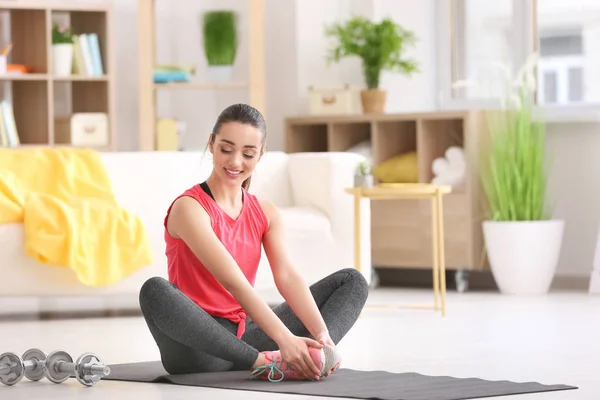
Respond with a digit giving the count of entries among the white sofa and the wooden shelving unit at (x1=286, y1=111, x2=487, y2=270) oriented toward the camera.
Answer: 2

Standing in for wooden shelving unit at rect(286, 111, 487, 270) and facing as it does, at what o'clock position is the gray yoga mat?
The gray yoga mat is roughly at 12 o'clock from the wooden shelving unit.

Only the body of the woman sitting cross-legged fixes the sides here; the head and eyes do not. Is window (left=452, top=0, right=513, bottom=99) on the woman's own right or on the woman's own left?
on the woman's own left

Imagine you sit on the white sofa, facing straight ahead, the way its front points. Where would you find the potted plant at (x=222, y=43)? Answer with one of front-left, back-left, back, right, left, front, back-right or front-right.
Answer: back

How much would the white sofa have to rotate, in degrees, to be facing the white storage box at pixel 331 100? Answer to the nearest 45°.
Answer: approximately 135° to its left

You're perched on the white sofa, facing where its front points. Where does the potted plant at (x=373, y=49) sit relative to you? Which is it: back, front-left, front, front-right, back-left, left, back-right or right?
back-left

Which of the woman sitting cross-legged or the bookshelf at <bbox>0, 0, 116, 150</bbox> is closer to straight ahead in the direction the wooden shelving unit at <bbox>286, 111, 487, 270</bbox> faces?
the woman sitting cross-legged

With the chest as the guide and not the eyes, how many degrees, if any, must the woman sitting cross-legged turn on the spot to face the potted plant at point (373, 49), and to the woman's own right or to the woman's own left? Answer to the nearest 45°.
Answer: approximately 135° to the woman's own left

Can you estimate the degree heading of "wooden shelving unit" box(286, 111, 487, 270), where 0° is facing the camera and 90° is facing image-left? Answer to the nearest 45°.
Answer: approximately 0°

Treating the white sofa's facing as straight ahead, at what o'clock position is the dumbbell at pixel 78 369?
The dumbbell is roughly at 12 o'clock from the white sofa.

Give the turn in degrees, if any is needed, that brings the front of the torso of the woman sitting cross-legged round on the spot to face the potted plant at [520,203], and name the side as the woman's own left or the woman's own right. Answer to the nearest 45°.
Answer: approximately 90° to the woman's own left

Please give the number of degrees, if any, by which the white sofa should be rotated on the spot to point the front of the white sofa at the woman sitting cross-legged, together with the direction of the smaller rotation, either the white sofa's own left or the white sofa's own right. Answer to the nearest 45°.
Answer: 0° — it already faces them

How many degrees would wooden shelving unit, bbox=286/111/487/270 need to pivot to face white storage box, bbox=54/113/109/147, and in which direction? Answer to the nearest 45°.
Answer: approximately 90° to its right
